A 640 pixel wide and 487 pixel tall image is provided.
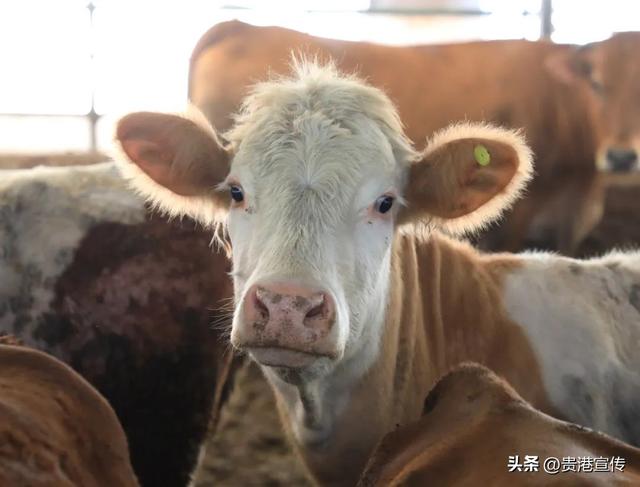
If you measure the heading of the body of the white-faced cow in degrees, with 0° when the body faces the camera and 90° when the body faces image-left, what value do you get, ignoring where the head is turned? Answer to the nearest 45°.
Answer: approximately 45°

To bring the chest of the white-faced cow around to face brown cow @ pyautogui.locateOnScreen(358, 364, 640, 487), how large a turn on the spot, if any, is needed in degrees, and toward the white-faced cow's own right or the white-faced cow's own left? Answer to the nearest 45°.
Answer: approximately 45° to the white-faced cow's own left

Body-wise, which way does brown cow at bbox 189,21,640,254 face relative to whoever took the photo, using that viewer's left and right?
facing to the right of the viewer

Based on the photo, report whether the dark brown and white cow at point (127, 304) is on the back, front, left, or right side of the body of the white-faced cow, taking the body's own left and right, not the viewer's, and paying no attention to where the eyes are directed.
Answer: right

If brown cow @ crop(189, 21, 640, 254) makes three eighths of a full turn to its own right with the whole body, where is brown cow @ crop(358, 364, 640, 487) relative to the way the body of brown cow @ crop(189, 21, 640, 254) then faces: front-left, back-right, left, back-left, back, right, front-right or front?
front-left

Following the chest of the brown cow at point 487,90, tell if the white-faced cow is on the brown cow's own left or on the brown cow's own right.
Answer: on the brown cow's own right

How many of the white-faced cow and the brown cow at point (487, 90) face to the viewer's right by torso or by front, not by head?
1

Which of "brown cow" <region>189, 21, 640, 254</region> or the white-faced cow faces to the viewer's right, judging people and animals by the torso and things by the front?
the brown cow

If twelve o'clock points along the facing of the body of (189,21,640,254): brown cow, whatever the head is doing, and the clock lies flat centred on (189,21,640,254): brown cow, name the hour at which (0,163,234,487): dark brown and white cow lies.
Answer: (0,163,234,487): dark brown and white cow is roughly at 4 o'clock from (189,21,640,254): brown cow.

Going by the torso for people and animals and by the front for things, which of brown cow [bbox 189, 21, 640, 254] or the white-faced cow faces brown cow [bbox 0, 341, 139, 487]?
the white-faced cow
